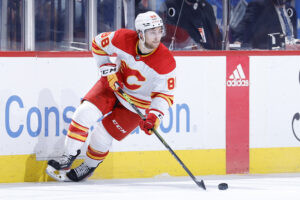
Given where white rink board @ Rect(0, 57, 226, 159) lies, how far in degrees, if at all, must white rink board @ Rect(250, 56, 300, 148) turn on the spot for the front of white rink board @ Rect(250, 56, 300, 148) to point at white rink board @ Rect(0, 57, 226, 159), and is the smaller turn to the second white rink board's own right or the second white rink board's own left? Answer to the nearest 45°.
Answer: approximately 45° to the second white rink board's own right

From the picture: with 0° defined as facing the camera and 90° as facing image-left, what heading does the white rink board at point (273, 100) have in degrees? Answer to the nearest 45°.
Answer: approximately 0°

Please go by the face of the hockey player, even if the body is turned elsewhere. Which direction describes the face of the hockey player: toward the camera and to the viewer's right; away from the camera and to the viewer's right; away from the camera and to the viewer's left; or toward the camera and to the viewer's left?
toward the camera and to the viewer's right

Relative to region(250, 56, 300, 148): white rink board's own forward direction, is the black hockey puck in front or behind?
in front

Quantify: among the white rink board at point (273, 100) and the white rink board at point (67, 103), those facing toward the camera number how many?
2

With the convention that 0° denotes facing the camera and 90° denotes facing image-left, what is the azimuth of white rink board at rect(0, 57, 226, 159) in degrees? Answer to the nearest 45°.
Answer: approximately 0°

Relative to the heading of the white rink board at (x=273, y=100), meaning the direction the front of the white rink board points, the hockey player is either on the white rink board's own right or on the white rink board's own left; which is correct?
on the white rink board's own right
